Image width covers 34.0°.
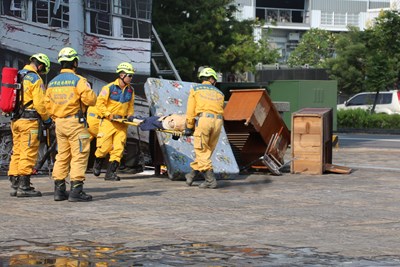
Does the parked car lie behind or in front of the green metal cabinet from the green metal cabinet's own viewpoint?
behind

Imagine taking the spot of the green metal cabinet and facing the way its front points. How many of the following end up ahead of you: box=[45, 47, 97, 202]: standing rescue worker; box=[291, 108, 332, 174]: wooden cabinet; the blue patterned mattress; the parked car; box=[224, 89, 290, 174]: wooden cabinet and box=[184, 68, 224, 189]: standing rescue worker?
5

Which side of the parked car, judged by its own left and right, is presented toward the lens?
left

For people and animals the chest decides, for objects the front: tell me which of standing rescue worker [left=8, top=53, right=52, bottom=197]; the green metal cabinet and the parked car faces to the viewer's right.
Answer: the standing rescue worker

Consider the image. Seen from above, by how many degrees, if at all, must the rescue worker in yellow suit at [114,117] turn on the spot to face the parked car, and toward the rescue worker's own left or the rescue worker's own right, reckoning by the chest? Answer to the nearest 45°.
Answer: approximately 90° to the rescue worker's own left

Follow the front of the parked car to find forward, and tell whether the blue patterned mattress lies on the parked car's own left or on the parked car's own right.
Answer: on the parked car's own left

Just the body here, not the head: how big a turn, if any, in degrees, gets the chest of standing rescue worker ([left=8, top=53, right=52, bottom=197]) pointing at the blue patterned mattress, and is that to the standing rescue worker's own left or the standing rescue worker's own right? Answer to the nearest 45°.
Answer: approximately 45° to the standing rescue worker's own left

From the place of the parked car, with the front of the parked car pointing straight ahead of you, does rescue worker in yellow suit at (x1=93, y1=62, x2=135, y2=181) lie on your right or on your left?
on your left

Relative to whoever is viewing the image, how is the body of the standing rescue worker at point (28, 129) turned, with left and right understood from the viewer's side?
facing to the right of the viewer

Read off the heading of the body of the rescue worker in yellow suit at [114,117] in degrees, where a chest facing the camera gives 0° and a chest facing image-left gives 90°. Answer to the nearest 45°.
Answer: approximately 315°

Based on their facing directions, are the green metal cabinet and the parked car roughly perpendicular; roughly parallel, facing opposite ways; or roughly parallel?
roughly perpendicular

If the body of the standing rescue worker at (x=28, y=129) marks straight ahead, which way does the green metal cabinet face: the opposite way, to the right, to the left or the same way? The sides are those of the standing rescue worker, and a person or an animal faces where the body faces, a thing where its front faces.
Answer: to the right

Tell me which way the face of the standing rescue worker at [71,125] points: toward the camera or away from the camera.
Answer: away from the camera

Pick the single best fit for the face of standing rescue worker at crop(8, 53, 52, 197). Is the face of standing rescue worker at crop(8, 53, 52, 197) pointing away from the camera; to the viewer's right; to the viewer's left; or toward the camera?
to the viewer's right
